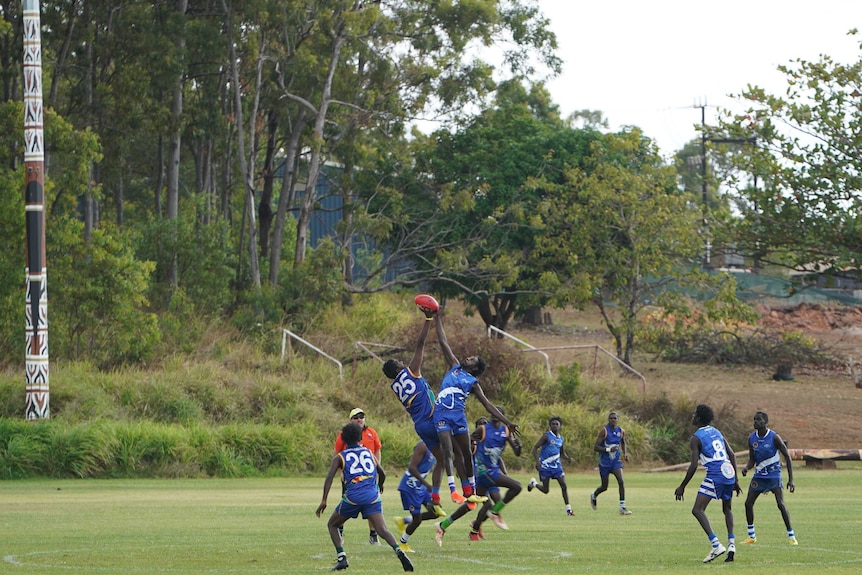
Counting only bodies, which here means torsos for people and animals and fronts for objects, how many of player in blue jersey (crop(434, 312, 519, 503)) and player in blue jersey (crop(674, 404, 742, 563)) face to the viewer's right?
0

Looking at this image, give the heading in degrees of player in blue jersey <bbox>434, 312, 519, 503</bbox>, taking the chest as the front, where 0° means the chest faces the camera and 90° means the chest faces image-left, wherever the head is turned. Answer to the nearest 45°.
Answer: approximately 45°

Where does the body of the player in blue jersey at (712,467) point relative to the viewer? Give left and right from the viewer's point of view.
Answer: facing away from the viewer and to the left of the viewer

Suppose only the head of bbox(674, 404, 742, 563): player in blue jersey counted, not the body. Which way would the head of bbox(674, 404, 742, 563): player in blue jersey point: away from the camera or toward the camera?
away from the camera

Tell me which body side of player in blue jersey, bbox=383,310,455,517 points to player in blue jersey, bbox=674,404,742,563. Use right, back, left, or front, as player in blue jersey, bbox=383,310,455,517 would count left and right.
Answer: right

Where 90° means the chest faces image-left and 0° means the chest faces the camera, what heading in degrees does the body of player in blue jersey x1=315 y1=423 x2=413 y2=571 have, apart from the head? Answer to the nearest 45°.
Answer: approximately 180°

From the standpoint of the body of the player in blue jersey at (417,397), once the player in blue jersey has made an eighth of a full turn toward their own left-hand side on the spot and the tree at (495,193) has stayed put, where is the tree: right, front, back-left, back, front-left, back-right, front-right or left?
front

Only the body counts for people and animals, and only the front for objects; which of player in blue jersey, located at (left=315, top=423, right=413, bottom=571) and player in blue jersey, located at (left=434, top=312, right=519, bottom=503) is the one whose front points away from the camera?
player in blue jersey, located at (left=315, top=423, right=413, bottom=571)

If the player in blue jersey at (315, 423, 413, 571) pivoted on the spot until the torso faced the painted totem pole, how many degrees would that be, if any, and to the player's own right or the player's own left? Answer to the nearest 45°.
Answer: approximately 45° to the player's own left

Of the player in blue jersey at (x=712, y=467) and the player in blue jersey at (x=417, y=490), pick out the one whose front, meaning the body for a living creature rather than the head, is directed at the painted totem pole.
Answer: the player in blue jersey at (x=712, y=467)

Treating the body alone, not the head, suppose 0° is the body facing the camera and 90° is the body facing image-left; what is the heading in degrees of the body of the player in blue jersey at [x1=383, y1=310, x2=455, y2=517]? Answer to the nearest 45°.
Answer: approximately 225°

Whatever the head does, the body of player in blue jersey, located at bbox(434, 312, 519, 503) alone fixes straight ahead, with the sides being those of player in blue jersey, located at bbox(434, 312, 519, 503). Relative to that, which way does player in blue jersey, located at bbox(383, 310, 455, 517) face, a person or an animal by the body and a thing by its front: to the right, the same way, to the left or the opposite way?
the opposite way
